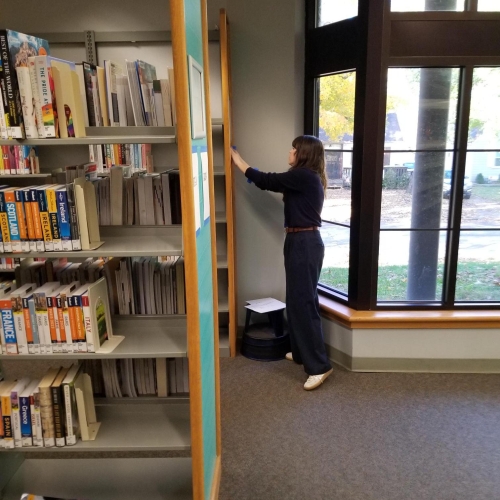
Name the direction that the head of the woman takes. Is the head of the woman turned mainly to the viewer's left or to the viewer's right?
to the viewer's left

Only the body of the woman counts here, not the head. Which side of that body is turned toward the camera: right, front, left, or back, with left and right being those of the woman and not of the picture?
left

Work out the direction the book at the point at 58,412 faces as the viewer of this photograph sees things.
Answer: facing to the right of the viewer

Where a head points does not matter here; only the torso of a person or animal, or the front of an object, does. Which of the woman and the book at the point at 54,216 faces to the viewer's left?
the woman
